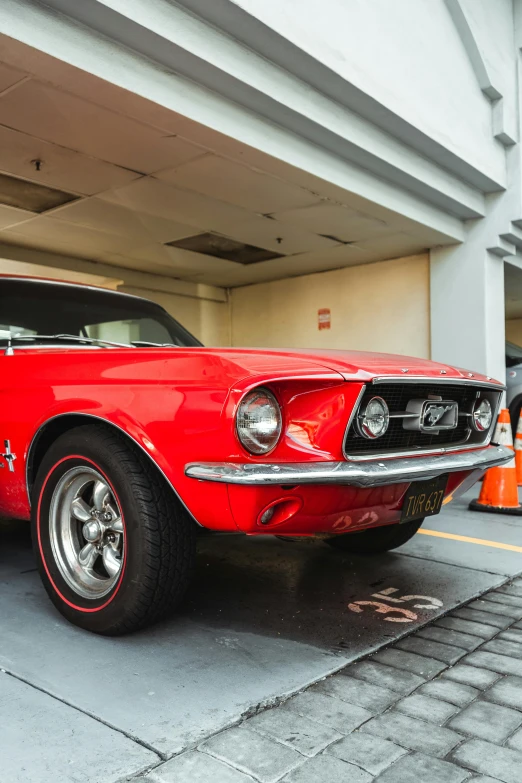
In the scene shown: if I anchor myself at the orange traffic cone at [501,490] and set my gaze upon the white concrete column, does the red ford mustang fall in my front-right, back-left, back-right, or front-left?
back-left

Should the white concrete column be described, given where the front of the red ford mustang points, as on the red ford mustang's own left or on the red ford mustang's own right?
on the red ford mustang's own left

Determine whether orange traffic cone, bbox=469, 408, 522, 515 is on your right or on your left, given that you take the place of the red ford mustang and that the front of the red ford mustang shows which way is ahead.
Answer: on your left

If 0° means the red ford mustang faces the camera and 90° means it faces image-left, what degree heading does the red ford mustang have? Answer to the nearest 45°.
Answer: approximately 315°
